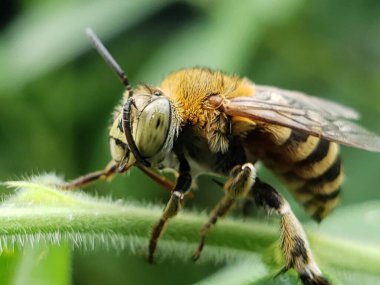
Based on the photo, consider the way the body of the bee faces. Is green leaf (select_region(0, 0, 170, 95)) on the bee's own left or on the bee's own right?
on the bee's own right

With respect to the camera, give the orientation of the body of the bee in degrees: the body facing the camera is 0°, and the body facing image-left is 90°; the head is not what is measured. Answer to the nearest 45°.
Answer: approximately 90°
